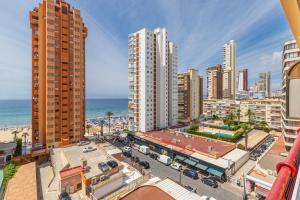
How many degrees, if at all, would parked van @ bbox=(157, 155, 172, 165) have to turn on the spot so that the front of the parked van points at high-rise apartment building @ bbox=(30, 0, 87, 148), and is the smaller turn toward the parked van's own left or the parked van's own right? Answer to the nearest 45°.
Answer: approximately 45° to the parked van's own left

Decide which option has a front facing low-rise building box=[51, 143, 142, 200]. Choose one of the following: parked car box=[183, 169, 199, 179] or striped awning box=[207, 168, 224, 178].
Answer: the striped awning

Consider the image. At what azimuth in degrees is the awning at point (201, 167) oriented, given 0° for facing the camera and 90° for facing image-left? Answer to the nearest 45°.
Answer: approximately 45°

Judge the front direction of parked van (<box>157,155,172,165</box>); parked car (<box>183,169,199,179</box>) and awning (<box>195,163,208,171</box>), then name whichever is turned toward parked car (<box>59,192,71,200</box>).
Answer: the awning

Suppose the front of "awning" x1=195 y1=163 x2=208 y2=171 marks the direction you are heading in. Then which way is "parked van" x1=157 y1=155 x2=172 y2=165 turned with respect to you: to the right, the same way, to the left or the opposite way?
to the right

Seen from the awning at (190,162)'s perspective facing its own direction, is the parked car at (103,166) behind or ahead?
ahead

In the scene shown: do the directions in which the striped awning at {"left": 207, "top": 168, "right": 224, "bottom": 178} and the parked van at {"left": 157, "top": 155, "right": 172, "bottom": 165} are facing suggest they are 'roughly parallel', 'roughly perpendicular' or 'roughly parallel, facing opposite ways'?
roughly perpendicular

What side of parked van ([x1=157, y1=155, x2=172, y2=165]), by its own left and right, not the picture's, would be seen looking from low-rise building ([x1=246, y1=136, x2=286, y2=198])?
back

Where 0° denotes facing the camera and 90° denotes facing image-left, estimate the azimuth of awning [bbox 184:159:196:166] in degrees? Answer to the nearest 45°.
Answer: approximately 45°

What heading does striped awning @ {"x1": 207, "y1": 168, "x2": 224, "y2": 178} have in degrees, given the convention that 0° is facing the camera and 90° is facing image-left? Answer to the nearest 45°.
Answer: approximately 45°

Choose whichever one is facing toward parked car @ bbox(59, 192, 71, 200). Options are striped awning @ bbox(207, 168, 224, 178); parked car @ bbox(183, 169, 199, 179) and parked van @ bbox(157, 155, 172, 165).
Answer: the striped awning
